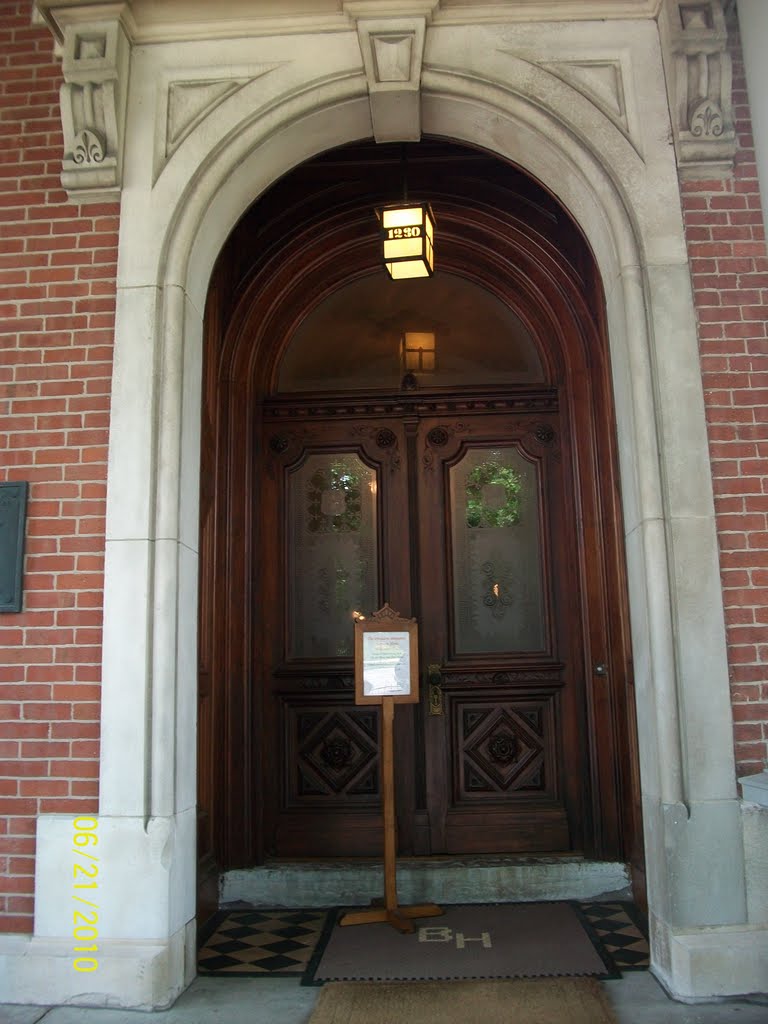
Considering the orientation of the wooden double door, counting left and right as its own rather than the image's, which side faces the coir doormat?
front

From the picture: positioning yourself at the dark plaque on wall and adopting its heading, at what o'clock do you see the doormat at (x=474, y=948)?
The doormat is roughly at 9 o'clock from the dark plaque on wall.

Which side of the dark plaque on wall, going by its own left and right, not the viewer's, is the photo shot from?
front

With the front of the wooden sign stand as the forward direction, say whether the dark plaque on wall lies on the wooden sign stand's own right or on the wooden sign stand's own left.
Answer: on the wooden sign stand's own right

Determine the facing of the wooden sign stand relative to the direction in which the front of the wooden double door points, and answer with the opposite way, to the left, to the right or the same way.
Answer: the same way

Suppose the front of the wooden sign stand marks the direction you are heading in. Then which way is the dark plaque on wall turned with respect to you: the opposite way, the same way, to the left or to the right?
the same way

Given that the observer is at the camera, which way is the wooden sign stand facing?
facing the viewer

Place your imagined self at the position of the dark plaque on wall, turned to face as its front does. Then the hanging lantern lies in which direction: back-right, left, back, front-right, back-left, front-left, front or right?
left

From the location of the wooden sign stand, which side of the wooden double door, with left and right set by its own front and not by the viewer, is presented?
front

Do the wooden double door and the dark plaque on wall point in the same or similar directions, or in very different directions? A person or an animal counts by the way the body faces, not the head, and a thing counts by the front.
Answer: same or similar directions

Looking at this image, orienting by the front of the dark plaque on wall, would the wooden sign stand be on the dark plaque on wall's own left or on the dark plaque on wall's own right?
on the dark plaque on wall's own left
